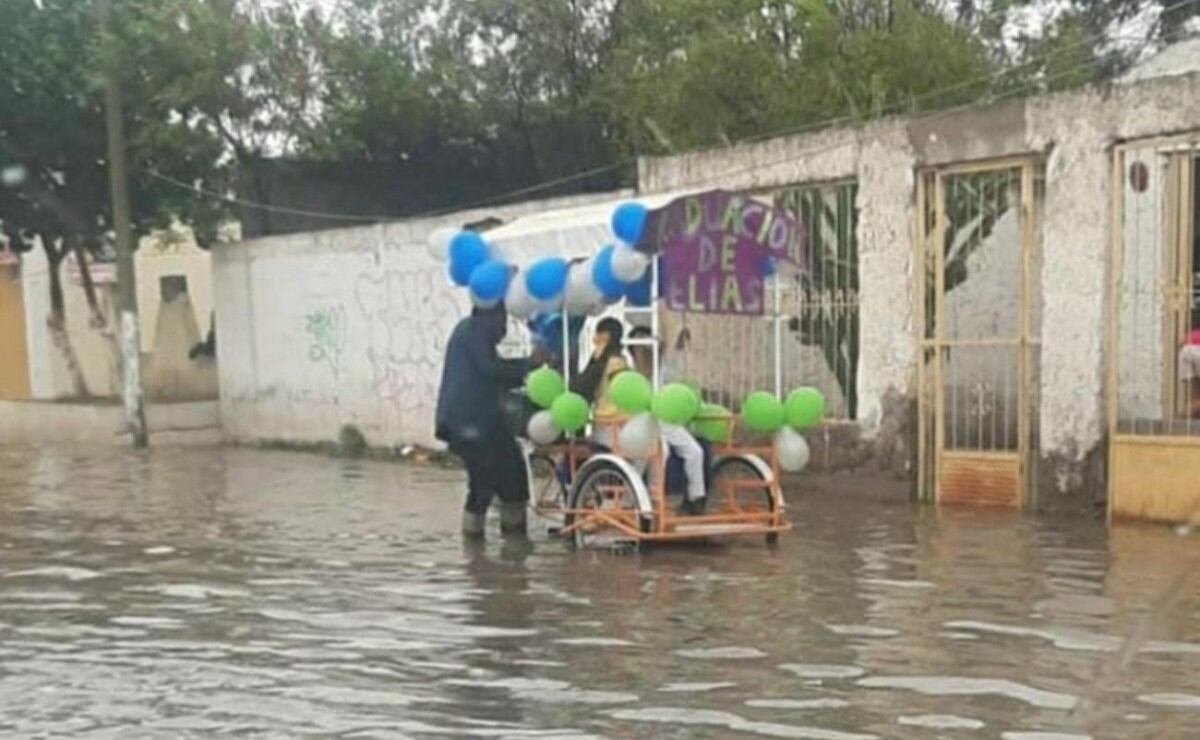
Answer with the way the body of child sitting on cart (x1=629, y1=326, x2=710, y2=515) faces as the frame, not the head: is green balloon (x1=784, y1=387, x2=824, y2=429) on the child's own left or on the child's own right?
on the child's own left

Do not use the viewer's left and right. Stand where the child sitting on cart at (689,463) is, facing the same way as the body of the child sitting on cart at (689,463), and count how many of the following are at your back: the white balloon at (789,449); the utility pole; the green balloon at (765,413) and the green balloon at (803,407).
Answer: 1

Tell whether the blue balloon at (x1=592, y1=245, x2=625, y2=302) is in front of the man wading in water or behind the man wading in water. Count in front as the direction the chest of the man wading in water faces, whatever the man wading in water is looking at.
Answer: in front

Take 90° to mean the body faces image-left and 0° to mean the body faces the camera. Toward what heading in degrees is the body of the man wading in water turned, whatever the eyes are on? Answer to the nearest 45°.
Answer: approximately 270°

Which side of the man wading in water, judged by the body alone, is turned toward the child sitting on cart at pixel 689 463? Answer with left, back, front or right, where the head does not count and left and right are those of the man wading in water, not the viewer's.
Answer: front

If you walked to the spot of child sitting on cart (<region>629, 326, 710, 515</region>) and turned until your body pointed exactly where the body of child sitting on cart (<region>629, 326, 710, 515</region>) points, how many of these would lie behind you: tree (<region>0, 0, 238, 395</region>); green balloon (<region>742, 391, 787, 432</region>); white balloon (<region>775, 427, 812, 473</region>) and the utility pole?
2

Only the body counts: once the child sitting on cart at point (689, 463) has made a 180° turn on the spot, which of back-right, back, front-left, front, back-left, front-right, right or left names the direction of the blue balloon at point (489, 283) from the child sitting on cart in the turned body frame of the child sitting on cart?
front-left

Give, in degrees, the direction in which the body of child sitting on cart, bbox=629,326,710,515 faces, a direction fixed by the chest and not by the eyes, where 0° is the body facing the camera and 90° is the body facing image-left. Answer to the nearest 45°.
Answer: approximately 315°

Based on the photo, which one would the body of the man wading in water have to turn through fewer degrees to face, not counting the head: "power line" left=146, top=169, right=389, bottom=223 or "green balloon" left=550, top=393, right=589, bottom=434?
the green balloon

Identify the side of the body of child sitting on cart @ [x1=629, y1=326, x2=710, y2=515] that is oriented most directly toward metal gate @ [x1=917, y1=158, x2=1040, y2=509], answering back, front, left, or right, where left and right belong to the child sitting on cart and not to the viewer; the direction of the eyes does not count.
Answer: left
